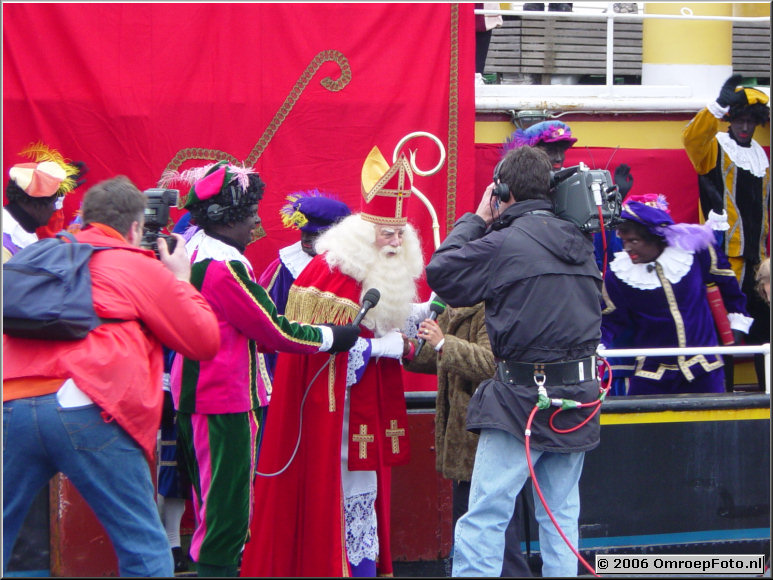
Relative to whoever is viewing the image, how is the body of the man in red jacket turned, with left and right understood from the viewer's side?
facing away from the viewer and to the right of the viewer

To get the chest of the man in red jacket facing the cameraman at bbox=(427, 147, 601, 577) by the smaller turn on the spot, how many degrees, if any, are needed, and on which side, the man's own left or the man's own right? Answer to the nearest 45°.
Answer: approximately 45° to the man's own right

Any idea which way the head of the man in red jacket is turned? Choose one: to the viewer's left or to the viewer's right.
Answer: to the viewer's right
